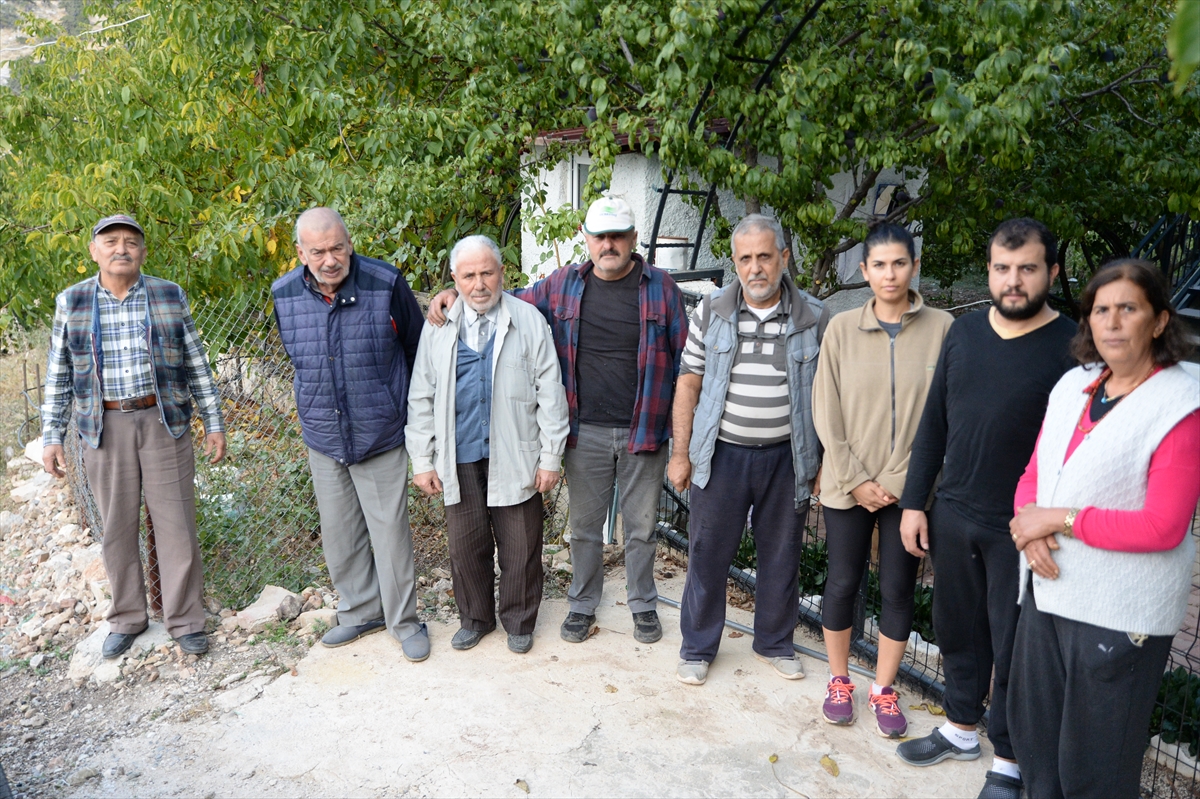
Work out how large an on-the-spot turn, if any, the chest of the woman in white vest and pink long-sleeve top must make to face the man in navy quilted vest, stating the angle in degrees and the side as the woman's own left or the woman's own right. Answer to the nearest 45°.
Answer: approximately 45° to the woman's own right

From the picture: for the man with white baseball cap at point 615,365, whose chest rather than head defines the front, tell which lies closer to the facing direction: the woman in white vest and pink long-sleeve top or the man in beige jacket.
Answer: the woman in white vest and pink long-sleeve top

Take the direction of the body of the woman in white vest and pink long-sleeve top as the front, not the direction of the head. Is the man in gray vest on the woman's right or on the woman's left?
on the woman's right

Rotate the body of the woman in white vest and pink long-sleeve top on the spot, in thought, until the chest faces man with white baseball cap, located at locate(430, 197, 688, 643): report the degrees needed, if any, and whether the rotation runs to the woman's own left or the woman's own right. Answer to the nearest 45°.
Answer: approximately 45° to the woman's own right

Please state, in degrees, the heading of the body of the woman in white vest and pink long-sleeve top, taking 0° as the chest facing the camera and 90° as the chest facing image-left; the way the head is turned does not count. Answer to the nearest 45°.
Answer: approximately 45°

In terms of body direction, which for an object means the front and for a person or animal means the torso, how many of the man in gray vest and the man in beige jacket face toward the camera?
2

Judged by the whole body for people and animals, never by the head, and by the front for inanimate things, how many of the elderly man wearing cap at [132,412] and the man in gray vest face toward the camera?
2

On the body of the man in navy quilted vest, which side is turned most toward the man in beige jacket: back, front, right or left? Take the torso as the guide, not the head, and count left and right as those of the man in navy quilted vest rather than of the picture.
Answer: left

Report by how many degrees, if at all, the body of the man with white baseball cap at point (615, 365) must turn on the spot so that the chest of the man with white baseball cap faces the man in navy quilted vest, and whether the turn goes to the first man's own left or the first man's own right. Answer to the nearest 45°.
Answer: approximately 90° to the first man's own right

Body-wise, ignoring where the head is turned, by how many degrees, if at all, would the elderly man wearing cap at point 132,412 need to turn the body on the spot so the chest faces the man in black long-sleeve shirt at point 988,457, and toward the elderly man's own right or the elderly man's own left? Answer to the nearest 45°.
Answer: approximately 45° to the elderly man's own left

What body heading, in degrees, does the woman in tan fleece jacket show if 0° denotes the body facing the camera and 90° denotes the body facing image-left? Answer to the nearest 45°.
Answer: approximately 0°
